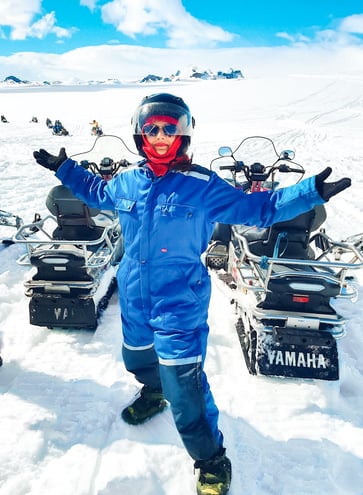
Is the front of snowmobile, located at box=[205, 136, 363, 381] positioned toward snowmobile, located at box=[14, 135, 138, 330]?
no

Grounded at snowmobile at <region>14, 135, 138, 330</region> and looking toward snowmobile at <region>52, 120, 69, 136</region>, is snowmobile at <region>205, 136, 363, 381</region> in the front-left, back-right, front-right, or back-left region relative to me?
back-right

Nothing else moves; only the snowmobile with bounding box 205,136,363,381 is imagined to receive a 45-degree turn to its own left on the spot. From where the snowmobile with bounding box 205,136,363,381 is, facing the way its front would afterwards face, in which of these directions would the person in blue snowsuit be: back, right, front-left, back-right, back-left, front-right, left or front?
left

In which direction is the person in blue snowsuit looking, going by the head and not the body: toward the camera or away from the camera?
toward the camera

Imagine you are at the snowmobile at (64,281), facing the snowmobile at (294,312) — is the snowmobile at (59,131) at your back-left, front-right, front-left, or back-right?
back-left

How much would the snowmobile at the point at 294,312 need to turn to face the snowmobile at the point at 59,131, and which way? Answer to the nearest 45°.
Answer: approximately 45° to its left

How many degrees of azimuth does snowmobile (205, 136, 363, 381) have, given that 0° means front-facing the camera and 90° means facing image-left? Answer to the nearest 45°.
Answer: approximately 180°
